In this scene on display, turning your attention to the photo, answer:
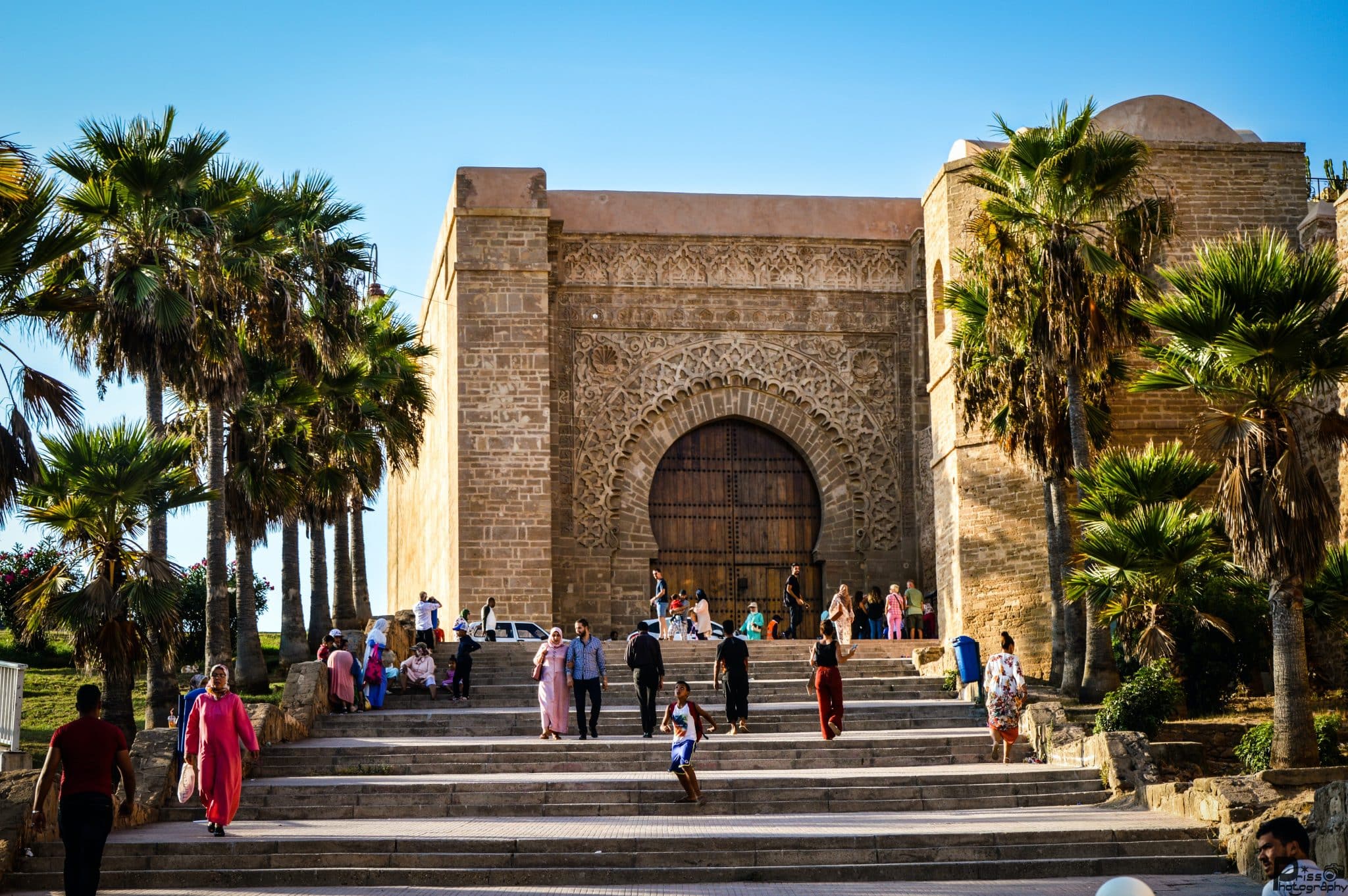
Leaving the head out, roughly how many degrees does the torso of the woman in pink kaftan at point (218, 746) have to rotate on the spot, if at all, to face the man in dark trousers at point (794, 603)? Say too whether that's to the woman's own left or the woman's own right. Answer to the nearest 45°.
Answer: approximately 135° to the woman's own left

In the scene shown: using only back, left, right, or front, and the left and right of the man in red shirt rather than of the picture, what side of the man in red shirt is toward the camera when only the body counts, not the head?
back

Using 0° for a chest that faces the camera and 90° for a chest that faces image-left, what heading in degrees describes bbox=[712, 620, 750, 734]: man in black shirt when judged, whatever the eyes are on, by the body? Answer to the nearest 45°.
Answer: approximately 180°

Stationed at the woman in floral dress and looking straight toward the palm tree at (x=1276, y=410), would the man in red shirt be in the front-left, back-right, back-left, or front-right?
back-right
